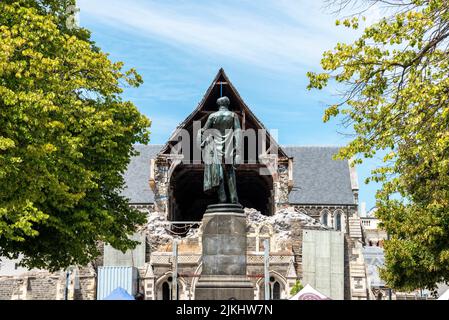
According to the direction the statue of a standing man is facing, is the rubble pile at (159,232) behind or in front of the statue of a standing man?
in front

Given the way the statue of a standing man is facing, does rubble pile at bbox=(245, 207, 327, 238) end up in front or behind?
in front

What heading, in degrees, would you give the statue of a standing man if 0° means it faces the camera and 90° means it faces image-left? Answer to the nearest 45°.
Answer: approximately 180°
